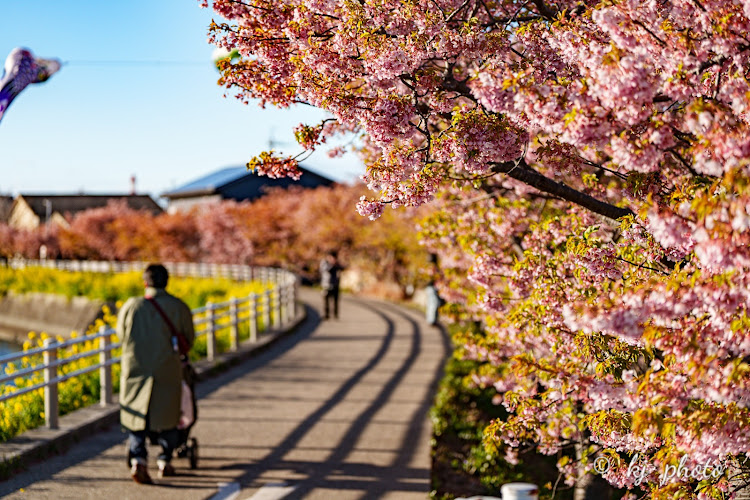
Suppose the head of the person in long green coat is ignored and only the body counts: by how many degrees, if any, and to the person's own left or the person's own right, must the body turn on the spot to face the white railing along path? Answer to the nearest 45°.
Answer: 0° — they already face it

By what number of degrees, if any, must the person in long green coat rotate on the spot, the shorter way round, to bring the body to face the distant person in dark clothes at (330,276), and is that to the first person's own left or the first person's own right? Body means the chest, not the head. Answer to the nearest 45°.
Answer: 0° — they already face them

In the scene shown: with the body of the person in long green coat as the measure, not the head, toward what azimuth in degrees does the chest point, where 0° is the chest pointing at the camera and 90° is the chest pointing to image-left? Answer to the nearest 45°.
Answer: approximately 180°
